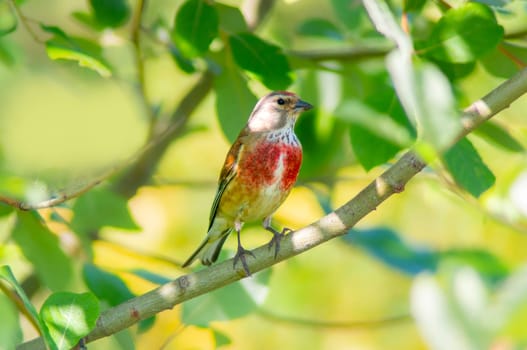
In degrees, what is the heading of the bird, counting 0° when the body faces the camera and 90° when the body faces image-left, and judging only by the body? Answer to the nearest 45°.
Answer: approximately 315°

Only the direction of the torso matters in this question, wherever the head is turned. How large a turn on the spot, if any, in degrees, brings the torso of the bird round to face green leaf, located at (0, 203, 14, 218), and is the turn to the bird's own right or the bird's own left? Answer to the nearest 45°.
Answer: approximately 90° to the bird's own right

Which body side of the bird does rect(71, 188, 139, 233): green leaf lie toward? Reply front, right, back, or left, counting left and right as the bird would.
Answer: right

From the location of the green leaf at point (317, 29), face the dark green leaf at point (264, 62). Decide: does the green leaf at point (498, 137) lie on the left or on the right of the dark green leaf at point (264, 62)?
left
